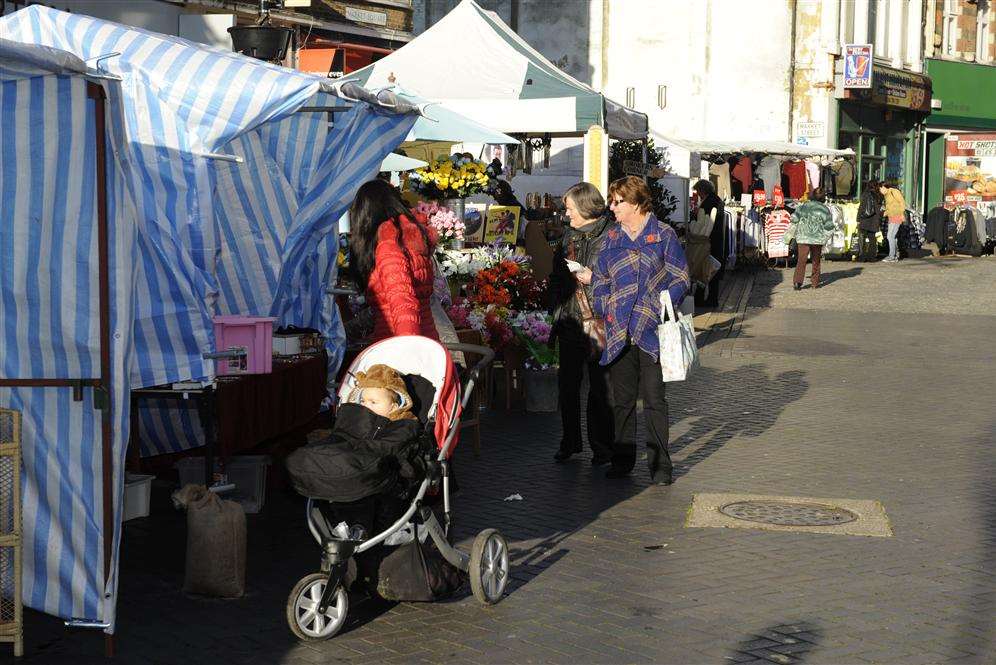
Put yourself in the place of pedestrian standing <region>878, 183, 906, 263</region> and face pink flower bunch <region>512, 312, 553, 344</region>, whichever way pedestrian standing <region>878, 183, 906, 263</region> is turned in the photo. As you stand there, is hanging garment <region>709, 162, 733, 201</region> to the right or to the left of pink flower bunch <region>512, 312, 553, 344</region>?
right

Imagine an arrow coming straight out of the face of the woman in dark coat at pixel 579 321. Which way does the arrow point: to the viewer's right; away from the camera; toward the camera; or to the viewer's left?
to the viewer's left

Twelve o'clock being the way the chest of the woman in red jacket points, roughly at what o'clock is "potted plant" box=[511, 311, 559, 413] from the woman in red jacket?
The potted plant is roughly at 2 o'clock from the woman in red jacket.

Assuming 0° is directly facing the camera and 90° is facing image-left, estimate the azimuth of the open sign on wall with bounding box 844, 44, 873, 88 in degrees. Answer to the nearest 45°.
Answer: approximately 0°

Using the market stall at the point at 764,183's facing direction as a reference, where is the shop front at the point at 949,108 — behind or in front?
behind

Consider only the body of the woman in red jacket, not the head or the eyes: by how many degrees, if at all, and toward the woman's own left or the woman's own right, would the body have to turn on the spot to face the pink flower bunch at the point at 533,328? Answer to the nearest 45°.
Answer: approximately 45° to the woman's own right

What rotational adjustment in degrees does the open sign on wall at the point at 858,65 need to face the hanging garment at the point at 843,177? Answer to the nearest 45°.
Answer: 0° — it already faces it

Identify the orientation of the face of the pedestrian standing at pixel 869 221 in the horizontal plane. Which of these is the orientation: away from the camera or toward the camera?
away from the camera
